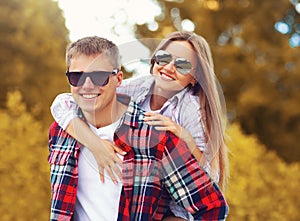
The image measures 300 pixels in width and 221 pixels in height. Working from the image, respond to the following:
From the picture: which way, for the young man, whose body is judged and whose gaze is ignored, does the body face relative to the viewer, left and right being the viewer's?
facing the viewer and to the left of the viewer
